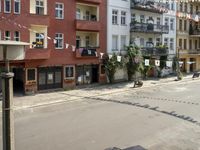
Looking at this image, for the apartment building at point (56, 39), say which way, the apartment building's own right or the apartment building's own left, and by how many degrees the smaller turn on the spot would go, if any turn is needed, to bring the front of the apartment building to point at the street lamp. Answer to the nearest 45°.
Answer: approximately 45° to the apartment building's own right

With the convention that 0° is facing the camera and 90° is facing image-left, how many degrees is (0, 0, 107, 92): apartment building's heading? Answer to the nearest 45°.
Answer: approximately 315°

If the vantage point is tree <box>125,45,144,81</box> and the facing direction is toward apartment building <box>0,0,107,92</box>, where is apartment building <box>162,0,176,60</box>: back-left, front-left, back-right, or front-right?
back-right

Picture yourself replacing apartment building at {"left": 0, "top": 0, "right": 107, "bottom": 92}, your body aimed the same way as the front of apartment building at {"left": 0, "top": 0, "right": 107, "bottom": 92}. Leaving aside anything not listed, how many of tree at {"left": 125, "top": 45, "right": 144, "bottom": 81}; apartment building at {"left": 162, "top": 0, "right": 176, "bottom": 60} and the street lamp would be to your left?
2

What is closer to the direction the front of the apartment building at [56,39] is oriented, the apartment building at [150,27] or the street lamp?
the street lamp

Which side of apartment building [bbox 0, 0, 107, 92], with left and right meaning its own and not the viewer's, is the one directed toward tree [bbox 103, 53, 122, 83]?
left

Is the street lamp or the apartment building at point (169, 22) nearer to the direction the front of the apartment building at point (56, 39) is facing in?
the street lamp

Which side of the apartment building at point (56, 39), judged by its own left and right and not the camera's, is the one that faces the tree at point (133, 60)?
left

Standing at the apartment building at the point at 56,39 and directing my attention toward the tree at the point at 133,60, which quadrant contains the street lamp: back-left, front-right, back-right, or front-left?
back-right

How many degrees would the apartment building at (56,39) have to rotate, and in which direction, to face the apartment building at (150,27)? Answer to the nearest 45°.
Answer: approximately 90° to its left

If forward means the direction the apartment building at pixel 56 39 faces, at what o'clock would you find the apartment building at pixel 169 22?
the apartment building at pixel 169 22 is roughly at 9 o'clock from the apartment building at pixel 56 39.

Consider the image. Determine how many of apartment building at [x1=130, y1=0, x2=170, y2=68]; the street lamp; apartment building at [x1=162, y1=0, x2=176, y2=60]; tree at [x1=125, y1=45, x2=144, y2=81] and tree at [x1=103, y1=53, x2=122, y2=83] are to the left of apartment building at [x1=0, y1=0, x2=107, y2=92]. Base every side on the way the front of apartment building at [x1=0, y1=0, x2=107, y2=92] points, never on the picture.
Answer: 4

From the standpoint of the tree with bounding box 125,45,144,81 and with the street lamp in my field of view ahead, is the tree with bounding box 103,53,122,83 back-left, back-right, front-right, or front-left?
front-right
